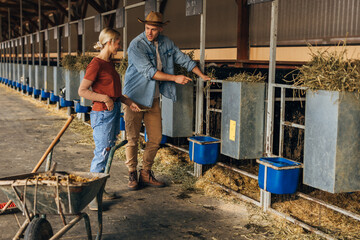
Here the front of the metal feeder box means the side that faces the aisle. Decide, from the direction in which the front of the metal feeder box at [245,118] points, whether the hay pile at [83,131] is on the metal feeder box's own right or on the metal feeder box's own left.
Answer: on the metal feeder box's own right

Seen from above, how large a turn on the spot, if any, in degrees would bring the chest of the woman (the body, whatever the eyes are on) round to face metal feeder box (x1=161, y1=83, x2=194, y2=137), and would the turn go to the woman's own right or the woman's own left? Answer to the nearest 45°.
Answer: approximately 45° to the woman's own left

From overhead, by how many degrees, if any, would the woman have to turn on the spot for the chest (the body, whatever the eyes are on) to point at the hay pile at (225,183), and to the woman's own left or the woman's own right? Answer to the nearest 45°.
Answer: approximately 45° to the woman's own left

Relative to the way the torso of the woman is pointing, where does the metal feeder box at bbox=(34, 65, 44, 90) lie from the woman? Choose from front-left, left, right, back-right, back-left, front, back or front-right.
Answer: left

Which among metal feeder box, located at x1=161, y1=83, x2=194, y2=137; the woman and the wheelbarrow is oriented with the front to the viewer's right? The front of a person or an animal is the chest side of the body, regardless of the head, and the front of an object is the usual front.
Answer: the woman

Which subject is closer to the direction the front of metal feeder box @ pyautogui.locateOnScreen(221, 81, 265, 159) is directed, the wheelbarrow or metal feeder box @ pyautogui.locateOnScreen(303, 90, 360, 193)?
the wheelbarrow

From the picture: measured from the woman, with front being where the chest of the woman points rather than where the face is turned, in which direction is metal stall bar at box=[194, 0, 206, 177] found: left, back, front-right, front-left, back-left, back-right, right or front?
front-left

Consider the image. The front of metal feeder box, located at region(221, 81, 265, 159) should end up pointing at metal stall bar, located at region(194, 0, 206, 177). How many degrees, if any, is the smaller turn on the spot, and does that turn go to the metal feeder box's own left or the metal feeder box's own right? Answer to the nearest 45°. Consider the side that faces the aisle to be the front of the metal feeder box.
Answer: approximately 90° to the metal feeder box's own right

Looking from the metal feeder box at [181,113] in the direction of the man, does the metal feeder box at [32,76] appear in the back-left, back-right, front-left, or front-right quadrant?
back-right

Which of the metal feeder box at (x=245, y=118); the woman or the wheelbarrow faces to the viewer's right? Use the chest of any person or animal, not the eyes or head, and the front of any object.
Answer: the woman

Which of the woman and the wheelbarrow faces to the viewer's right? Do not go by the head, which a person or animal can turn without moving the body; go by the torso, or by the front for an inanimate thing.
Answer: the woman

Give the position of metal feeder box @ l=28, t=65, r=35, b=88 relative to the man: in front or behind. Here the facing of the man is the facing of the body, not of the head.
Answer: behind

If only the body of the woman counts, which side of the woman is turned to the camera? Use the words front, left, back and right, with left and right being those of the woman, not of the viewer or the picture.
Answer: right
